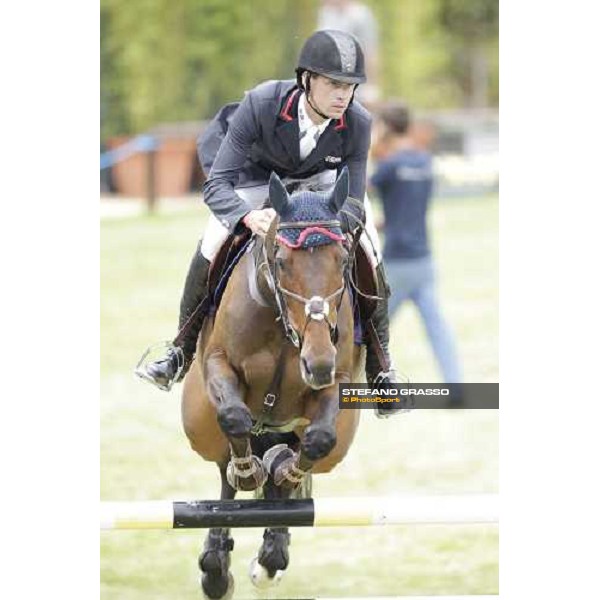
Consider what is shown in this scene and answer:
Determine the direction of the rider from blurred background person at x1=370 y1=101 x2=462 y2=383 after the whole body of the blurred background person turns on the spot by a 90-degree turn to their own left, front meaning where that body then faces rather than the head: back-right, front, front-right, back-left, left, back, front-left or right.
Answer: front-left

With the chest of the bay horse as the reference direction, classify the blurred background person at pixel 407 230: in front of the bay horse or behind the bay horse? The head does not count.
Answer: behind

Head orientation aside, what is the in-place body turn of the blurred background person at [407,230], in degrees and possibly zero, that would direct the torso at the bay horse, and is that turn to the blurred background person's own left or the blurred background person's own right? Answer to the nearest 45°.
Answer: approximately 135° to the blurred background person's own left

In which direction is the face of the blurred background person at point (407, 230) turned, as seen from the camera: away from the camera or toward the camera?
away from the camera

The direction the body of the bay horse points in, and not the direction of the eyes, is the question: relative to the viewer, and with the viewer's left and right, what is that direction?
facing the viewer

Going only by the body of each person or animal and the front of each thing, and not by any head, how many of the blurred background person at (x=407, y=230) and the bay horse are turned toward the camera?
1
